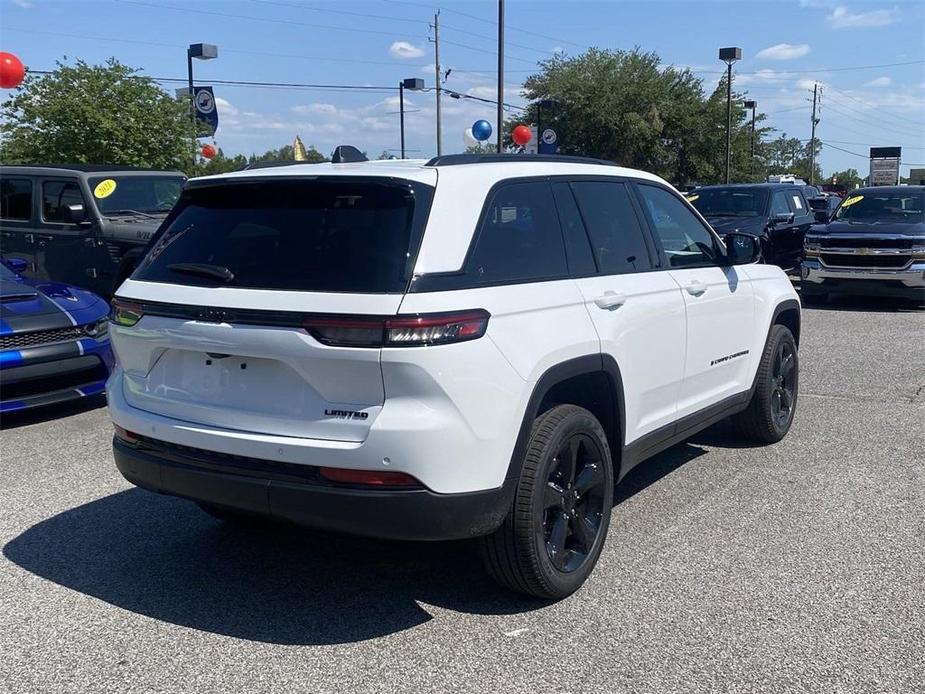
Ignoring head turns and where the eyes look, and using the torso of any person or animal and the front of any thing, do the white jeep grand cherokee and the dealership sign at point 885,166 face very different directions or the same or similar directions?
very different directions

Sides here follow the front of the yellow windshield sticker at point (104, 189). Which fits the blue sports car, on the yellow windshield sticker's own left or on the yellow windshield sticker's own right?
on the yellow windshield sticker's own right

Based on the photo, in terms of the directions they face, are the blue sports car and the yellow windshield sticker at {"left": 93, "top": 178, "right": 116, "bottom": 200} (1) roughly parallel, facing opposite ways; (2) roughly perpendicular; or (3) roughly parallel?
roughly parallel

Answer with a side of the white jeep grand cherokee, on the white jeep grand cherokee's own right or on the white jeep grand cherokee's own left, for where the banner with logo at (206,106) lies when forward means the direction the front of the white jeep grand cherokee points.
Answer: on the white jeep grand cherokee's own left

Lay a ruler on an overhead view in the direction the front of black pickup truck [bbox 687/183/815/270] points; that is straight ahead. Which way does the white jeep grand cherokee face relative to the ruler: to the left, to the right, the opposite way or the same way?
the opposite way

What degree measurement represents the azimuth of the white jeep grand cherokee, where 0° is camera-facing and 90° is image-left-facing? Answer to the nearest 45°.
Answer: approximately 225°

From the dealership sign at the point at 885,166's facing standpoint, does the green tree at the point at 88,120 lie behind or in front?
in front

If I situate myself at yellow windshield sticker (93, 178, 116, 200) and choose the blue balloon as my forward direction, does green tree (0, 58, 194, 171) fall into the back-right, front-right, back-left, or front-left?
front-left

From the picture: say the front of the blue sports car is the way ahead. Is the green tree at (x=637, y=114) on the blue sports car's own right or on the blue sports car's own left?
on the blue sports car's own left

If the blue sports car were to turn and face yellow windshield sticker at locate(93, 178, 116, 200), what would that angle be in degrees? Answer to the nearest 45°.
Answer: approximately 135° to its left

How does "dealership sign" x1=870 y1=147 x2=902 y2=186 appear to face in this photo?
toward the camera

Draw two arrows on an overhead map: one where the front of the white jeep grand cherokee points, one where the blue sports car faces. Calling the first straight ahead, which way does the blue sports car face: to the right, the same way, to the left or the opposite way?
to the right

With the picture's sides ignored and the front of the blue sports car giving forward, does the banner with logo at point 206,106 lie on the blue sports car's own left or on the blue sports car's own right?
on the blue sports car's own left

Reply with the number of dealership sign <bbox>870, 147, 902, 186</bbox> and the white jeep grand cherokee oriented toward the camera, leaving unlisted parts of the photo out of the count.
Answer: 1

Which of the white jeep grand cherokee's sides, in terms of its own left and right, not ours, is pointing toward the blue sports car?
left

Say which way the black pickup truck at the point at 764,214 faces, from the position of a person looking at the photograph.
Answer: facing the viewer and to the left of the viewer

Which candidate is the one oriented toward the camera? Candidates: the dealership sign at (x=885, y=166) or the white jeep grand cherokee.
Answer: the dealership sign
